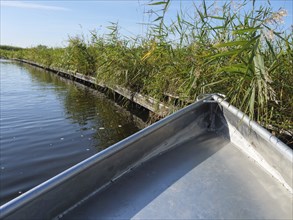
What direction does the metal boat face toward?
away from the camera
